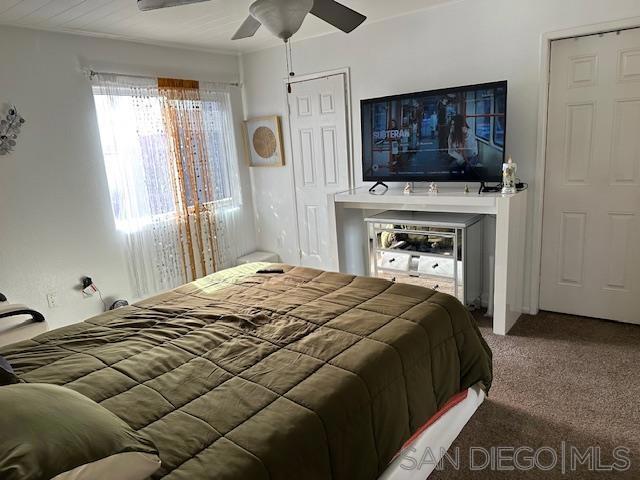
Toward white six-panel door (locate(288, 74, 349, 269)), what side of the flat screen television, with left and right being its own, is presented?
right

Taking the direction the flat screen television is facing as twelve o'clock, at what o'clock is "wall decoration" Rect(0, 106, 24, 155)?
The wall decoration is roughly at 1 o'clock from the flat screen television.

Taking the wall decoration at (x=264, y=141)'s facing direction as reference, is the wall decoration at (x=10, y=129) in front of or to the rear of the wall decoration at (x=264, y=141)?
in front

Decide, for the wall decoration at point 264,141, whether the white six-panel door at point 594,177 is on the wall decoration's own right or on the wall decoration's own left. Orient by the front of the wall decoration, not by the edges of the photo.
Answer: on the wall decoration's own left

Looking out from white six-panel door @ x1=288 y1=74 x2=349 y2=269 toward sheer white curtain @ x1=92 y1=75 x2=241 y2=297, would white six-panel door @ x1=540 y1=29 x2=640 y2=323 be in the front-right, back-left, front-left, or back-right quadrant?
back-left

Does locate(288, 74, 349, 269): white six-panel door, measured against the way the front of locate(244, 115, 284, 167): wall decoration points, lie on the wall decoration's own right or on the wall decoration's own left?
on the wall decoration's own left

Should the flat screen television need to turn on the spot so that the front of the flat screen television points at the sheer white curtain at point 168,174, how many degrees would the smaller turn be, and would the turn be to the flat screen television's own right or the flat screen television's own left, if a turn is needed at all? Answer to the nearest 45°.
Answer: approximately 45° to the flat screen television's own right

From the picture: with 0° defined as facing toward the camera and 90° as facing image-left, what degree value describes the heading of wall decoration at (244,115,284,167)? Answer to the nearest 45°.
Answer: approximately 45°

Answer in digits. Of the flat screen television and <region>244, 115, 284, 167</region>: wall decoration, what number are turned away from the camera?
0

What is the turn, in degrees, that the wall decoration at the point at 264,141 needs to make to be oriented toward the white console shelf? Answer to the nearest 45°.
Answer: approximately 90° to its left

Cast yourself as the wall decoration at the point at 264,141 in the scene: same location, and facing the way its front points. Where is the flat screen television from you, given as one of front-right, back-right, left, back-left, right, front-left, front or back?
left

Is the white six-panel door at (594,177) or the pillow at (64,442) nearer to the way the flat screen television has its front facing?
the pillow

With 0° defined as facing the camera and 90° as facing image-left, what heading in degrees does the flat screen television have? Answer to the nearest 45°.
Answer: approximately 45°

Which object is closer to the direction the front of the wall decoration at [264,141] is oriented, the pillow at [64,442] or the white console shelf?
the pillow
